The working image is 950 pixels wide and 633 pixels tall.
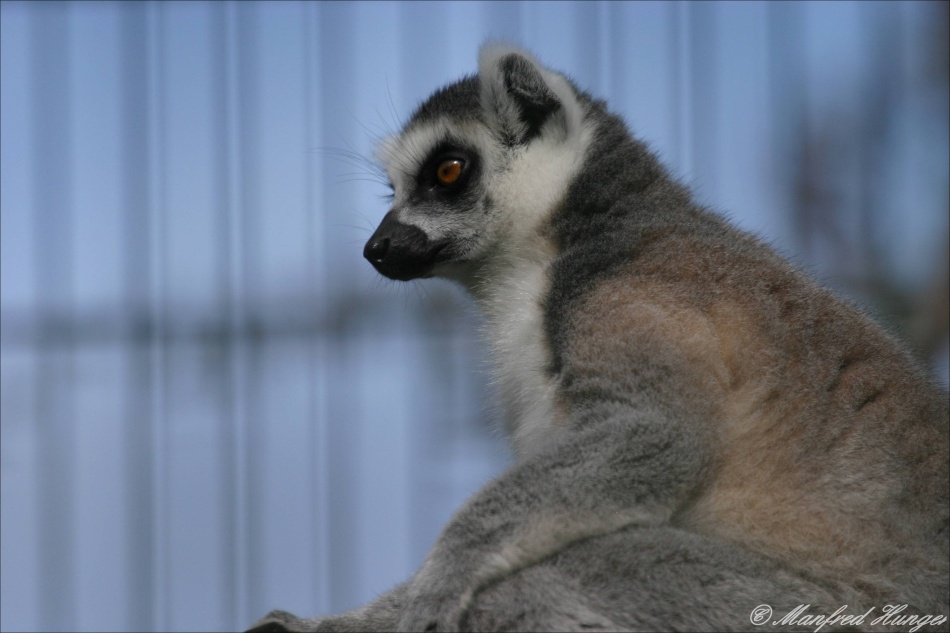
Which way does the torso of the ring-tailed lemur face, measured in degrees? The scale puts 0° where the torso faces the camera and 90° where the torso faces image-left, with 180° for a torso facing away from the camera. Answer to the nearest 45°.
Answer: approximately 90°
